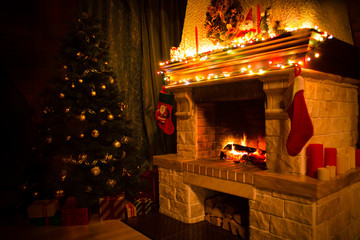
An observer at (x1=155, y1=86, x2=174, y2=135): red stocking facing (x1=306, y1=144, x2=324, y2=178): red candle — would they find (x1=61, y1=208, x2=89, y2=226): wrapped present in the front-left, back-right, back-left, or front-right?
back-right

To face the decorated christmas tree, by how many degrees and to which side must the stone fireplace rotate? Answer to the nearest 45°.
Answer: approximately 45° to its right

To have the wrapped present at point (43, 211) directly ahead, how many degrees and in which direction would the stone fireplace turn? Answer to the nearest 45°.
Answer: approximately 45° to its right

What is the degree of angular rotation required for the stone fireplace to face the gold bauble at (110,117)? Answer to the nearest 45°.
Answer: approximately 45° to its right

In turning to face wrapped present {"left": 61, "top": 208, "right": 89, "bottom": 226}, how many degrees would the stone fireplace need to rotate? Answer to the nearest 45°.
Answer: approximately 45° to its right

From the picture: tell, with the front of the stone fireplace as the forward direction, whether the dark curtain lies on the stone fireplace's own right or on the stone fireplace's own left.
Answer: on the stone fireplace's own right

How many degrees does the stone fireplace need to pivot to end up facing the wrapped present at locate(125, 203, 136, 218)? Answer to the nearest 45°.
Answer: approximately 45° to its right

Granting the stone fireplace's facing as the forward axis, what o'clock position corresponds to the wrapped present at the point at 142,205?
The wrapped present is roughly at 2 o'clock from the stone fireplace.

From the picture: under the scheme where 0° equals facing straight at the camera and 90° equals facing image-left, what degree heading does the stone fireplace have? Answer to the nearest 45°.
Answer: approximately 45°

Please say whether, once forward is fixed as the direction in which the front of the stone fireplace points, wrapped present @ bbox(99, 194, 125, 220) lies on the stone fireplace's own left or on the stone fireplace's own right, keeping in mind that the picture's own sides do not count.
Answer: on the stone fireplace's own right
